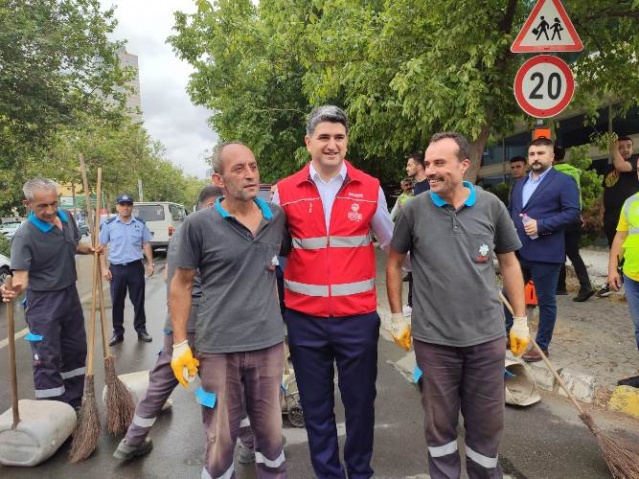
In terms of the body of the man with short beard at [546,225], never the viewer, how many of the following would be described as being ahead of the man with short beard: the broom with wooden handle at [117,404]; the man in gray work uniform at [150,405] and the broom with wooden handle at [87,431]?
3

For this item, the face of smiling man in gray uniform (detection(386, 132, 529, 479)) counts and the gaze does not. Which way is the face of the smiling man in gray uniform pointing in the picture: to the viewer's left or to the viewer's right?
to the viewer's left

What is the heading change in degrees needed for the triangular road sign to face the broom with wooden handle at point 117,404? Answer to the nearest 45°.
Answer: approximately 45° to its right

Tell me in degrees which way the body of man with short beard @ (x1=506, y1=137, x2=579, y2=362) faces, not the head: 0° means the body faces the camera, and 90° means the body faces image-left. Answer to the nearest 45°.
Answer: approximately 45°

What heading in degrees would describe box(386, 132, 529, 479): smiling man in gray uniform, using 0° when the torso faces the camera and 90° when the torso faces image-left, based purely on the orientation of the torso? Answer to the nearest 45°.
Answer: approximately 0°

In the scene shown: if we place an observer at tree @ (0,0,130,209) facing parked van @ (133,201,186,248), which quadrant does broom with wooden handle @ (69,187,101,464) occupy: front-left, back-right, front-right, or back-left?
back-right
